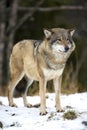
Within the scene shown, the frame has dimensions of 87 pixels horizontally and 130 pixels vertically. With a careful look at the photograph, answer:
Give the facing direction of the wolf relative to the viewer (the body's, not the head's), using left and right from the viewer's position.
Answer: facing the viewer and to the right of the viewer
